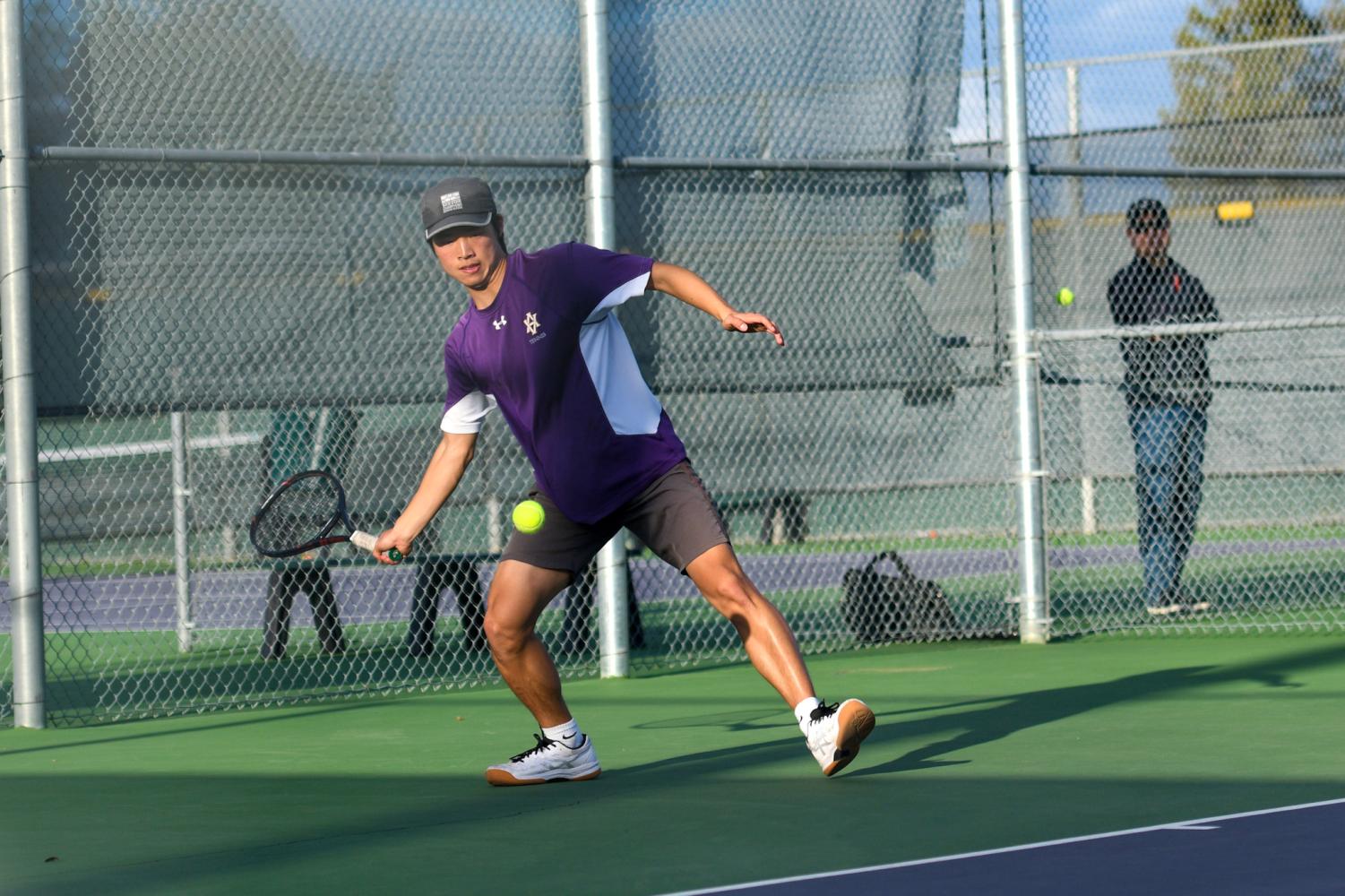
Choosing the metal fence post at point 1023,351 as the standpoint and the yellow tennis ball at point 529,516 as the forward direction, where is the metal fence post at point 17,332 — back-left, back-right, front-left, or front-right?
front-right

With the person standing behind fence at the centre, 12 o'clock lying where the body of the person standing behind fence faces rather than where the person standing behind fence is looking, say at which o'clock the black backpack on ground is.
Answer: The black backpack on ground is roughly at 2 o'clock from the person standing behind fence.

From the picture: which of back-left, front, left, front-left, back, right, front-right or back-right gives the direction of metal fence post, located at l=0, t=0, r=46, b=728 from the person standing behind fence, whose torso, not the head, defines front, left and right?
front-right

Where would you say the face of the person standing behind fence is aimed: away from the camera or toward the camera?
toward the camera

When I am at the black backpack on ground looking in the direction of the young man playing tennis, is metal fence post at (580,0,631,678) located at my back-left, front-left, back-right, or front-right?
front-right

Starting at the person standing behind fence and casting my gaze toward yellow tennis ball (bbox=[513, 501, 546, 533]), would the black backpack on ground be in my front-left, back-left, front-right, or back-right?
front-right

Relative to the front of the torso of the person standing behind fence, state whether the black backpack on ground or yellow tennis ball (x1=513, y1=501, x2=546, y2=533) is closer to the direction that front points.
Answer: the yellow tennis ball

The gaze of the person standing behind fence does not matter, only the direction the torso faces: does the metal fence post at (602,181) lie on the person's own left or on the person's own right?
on the person's own right

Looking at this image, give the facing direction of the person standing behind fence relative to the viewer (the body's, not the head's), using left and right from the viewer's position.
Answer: facing the viewer
